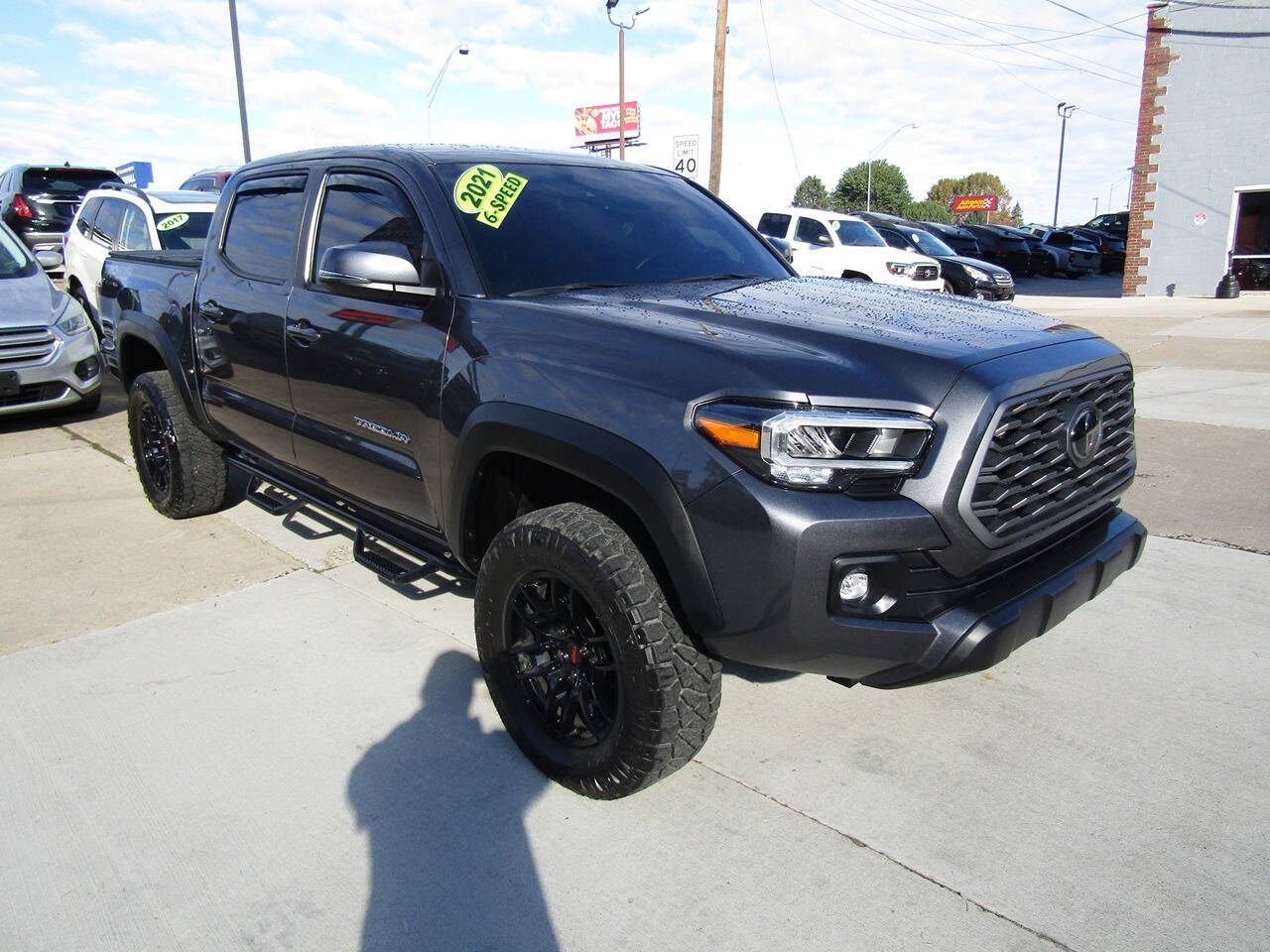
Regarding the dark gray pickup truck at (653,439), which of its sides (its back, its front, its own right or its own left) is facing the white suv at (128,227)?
back

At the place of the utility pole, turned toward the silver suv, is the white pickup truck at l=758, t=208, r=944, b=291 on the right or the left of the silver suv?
left

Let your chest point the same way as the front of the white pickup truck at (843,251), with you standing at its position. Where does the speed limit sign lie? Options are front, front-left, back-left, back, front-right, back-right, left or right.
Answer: back

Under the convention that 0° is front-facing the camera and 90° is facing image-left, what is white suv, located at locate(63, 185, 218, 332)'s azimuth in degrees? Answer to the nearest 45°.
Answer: approximately 315°

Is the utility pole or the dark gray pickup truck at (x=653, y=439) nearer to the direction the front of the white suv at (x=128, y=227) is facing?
the dark gray pickup truck

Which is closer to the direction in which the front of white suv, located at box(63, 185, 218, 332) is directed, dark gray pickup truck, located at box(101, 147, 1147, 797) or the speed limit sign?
the dark gray pickup truck

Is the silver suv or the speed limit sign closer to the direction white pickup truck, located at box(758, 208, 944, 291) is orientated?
the silver suv

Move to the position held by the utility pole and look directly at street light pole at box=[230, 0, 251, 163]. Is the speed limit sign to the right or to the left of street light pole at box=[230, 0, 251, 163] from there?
left
